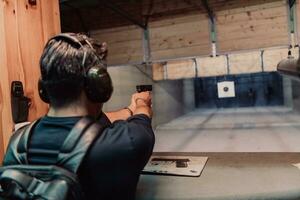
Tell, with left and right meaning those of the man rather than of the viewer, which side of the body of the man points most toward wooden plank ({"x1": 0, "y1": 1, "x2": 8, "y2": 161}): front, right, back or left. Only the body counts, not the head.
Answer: left

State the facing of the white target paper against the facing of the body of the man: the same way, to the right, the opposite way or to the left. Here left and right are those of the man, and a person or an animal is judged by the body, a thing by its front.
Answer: the opposite way

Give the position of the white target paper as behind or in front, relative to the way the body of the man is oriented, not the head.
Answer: in front

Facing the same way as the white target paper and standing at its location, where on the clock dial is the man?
The man is roughly at 12 o'clock from the white target paper.

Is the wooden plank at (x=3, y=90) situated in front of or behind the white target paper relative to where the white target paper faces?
in front

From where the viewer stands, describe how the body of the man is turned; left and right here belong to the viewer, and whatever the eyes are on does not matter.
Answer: facing away from the viewer and to the right of the viewer

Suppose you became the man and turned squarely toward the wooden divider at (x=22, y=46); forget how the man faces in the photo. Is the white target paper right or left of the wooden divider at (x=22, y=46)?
right

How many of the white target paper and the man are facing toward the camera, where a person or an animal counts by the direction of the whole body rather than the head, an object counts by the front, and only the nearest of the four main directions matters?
1
